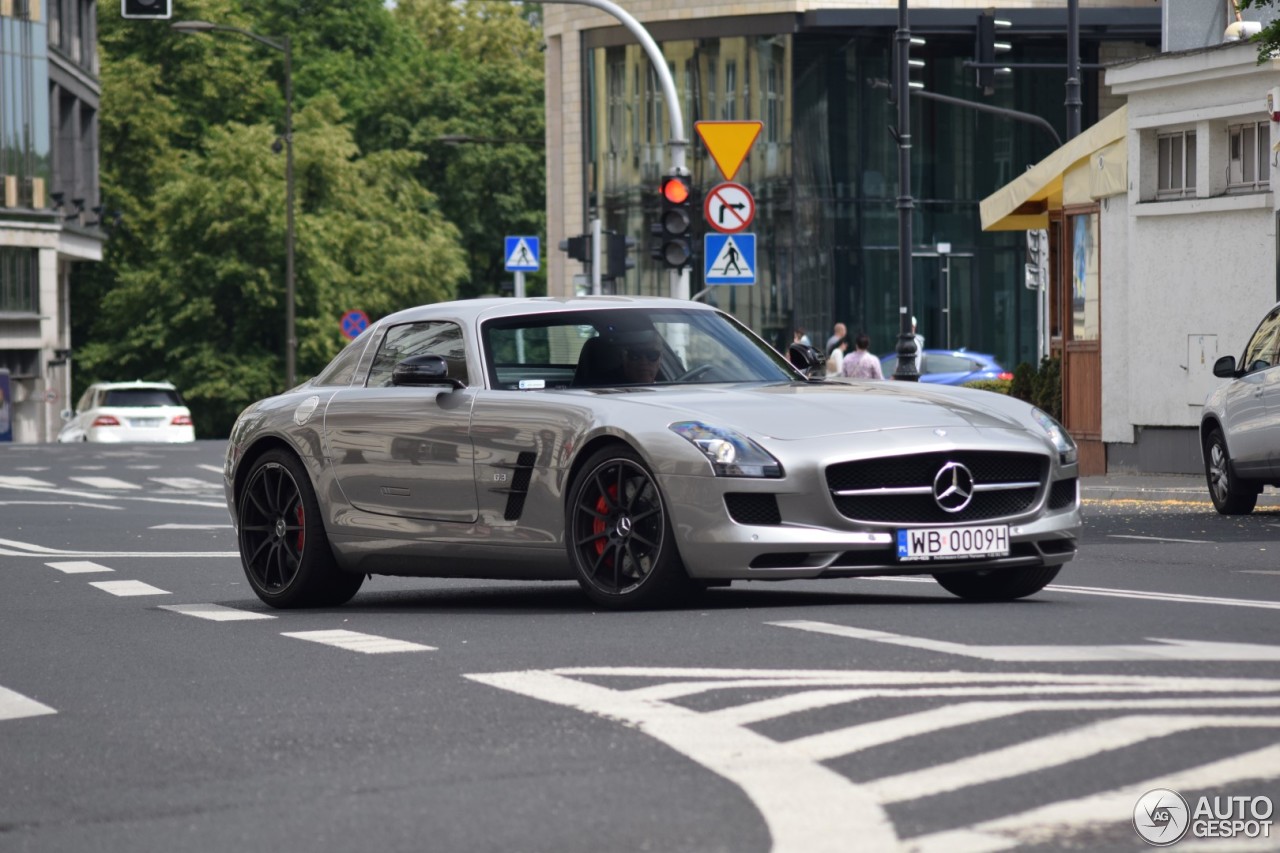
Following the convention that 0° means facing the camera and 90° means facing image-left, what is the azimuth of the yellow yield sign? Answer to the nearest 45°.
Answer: approximately 0°

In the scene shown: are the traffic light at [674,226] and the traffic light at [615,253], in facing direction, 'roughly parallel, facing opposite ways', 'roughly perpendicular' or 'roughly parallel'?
roughly perpendicular

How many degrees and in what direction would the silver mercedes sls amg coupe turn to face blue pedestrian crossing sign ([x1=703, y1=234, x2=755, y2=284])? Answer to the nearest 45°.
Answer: approximately 135° to its left

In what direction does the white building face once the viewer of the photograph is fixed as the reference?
facing to the left of the viewer
